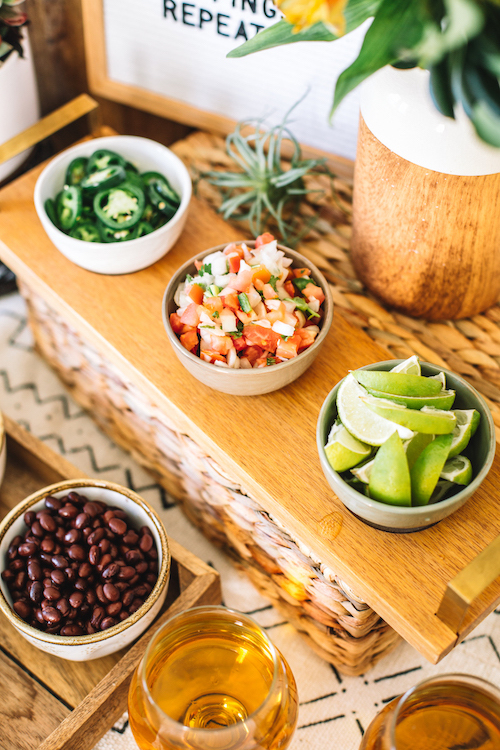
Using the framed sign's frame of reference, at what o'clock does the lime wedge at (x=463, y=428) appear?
The lime wedge is roughly at 10 o'clock from the framed sign.

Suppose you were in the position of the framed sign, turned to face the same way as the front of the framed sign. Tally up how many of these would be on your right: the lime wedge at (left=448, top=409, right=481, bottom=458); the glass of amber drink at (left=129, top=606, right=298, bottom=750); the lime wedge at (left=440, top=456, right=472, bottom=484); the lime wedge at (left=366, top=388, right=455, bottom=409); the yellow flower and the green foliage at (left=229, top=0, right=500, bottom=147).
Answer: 0

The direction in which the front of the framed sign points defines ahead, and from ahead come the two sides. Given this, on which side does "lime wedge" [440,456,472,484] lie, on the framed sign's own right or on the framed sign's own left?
on the framed sign's own left

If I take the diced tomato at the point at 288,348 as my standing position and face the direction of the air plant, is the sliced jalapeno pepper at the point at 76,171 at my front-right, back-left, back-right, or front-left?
front-left

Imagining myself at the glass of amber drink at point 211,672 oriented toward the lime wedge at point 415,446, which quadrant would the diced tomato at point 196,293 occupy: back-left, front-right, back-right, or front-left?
front-left

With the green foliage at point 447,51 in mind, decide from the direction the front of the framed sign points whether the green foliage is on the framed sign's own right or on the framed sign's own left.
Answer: on the framed sign's own left
